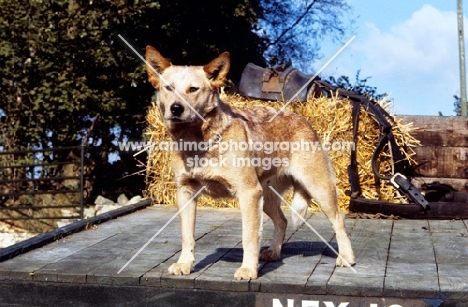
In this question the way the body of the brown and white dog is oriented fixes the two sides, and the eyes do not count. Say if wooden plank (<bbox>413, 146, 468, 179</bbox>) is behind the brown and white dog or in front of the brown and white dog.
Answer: behind

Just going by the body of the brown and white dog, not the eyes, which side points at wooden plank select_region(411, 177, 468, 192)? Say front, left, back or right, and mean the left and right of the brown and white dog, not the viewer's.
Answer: back

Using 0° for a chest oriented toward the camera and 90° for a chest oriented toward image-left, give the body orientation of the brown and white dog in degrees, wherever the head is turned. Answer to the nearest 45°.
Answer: approximately 45°

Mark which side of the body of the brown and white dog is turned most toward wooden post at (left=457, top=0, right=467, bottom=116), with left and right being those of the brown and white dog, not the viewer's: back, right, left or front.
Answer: back

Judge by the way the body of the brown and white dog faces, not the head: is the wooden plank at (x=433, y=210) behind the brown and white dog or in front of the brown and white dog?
behind

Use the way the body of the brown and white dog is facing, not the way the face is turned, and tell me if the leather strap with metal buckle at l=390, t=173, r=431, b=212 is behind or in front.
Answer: behind

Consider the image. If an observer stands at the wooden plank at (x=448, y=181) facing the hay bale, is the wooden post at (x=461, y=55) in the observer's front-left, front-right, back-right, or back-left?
back-right
